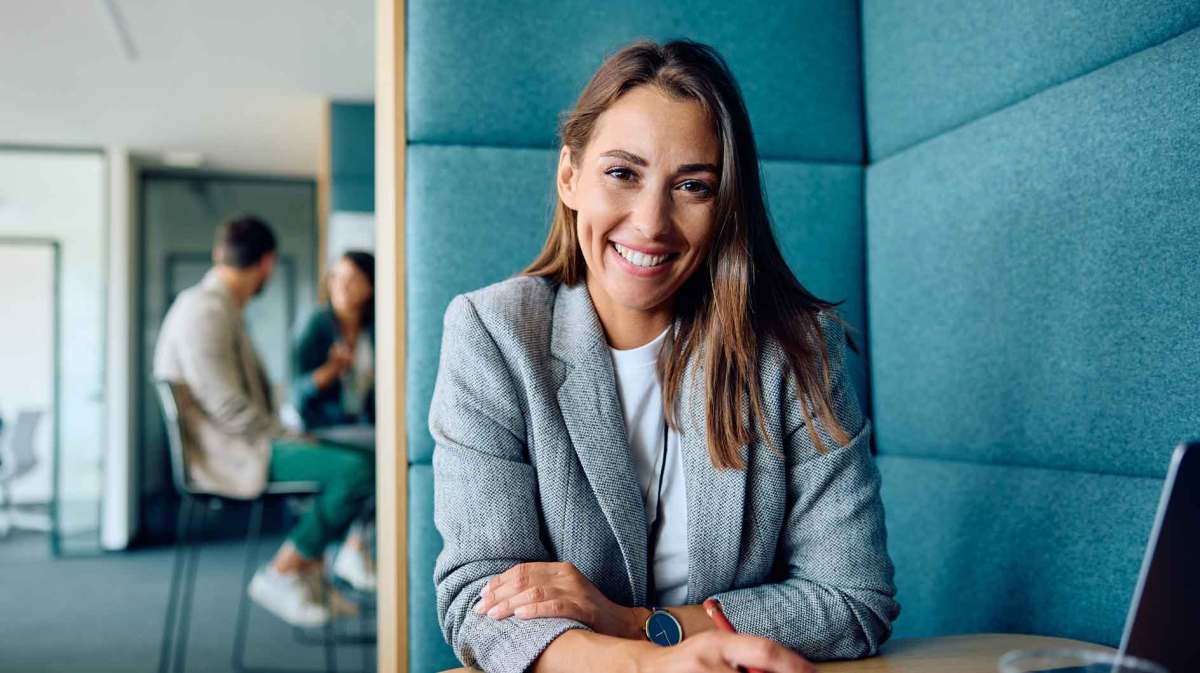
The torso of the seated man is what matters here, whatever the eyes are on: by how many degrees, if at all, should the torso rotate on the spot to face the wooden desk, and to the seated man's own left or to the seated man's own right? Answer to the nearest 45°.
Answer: approximately 90° to the seated man's own right

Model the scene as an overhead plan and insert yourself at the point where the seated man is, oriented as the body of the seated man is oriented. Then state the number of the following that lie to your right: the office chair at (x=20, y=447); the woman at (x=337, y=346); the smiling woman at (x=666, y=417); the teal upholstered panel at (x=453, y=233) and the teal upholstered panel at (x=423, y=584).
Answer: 3

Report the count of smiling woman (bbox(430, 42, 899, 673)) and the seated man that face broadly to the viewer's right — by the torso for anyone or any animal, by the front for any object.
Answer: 1

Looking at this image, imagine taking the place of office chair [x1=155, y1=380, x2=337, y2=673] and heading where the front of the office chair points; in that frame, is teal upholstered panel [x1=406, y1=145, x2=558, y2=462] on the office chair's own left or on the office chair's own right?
on the office chair's own right

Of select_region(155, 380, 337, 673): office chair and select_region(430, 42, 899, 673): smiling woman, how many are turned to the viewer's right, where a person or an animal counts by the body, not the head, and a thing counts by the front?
1

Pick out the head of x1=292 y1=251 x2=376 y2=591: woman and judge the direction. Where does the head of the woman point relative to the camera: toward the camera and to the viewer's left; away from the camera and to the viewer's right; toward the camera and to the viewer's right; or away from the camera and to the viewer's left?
toward the camera and to the viewer's left

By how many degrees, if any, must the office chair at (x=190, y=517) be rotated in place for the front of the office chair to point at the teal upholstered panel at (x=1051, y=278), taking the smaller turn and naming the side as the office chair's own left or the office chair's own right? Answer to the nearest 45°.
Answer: approximately 45° to the office chair's own right

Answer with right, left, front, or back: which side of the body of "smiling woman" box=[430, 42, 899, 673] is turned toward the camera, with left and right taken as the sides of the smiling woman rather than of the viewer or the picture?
front

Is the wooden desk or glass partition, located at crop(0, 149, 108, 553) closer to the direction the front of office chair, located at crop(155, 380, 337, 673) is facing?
the wooden desk

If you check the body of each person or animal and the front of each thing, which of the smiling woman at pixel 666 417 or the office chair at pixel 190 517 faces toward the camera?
the smiling woman

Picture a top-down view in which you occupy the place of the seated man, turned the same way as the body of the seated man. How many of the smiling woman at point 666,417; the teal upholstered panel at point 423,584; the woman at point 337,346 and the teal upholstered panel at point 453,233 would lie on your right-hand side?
3

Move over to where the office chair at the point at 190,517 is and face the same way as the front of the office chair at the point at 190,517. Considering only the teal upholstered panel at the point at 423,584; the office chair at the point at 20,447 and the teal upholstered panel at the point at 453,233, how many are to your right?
2

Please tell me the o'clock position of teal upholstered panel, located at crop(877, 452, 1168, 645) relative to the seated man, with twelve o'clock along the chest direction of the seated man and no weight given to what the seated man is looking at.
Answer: The teal upholstered panel is roughly at 2 o'clock from the seated man.

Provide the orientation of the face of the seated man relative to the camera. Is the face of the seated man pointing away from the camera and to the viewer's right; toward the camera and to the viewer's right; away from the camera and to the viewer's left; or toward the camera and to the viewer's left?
away from the camera and to the viewer's right

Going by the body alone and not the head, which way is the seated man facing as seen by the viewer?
to the viewer's right

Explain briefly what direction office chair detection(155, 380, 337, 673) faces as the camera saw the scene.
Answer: facing to the right of the viewer
